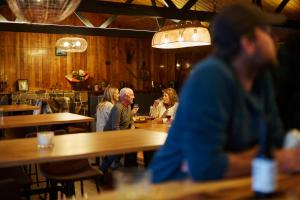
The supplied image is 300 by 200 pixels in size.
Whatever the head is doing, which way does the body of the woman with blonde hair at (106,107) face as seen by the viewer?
to the viewer's right

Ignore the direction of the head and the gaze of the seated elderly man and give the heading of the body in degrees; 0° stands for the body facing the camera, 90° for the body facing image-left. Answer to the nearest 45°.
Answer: approximately 270°

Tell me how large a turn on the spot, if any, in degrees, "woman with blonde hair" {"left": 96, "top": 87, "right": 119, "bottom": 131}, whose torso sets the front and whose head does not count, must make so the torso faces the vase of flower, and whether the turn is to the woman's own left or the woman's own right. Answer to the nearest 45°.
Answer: approximately 90° to the woman's own left

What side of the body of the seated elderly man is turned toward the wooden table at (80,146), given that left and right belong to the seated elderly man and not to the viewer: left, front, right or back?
right

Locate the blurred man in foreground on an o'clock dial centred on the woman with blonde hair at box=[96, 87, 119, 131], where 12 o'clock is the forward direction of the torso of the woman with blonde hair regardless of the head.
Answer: The blurred man in foreground is roughly at 3 o'clock from the woman with blonde hair.

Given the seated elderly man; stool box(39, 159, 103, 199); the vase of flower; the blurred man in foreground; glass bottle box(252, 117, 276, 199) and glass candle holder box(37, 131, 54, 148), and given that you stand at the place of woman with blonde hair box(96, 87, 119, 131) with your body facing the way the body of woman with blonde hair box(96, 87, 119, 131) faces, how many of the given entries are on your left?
1

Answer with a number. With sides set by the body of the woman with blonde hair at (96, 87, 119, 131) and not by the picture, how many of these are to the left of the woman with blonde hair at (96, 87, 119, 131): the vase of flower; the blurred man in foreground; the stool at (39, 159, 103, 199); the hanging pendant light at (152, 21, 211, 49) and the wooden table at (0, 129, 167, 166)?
1

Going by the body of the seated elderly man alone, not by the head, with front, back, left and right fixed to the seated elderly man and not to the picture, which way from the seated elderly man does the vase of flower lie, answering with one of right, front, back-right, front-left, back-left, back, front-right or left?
left

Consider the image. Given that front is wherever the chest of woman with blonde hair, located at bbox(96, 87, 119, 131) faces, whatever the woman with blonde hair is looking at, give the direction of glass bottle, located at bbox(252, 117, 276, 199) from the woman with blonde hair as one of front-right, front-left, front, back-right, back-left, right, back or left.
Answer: right

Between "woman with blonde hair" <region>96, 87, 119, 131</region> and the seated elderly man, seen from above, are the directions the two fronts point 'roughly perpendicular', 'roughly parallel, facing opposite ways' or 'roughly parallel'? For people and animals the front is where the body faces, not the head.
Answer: roughly parallel

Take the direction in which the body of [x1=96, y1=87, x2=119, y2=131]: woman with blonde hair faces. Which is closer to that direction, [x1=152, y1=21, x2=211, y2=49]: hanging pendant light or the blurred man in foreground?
the hanging pendant light
